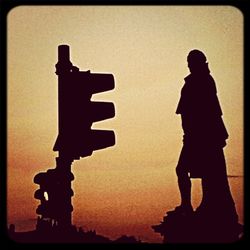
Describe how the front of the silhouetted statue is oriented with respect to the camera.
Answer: to the viewer's left

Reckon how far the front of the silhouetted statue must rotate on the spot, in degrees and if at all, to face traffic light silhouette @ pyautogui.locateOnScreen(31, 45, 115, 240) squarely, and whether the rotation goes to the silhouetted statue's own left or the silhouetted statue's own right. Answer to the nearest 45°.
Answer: approximately 45° to the silhouetted statue's own left
